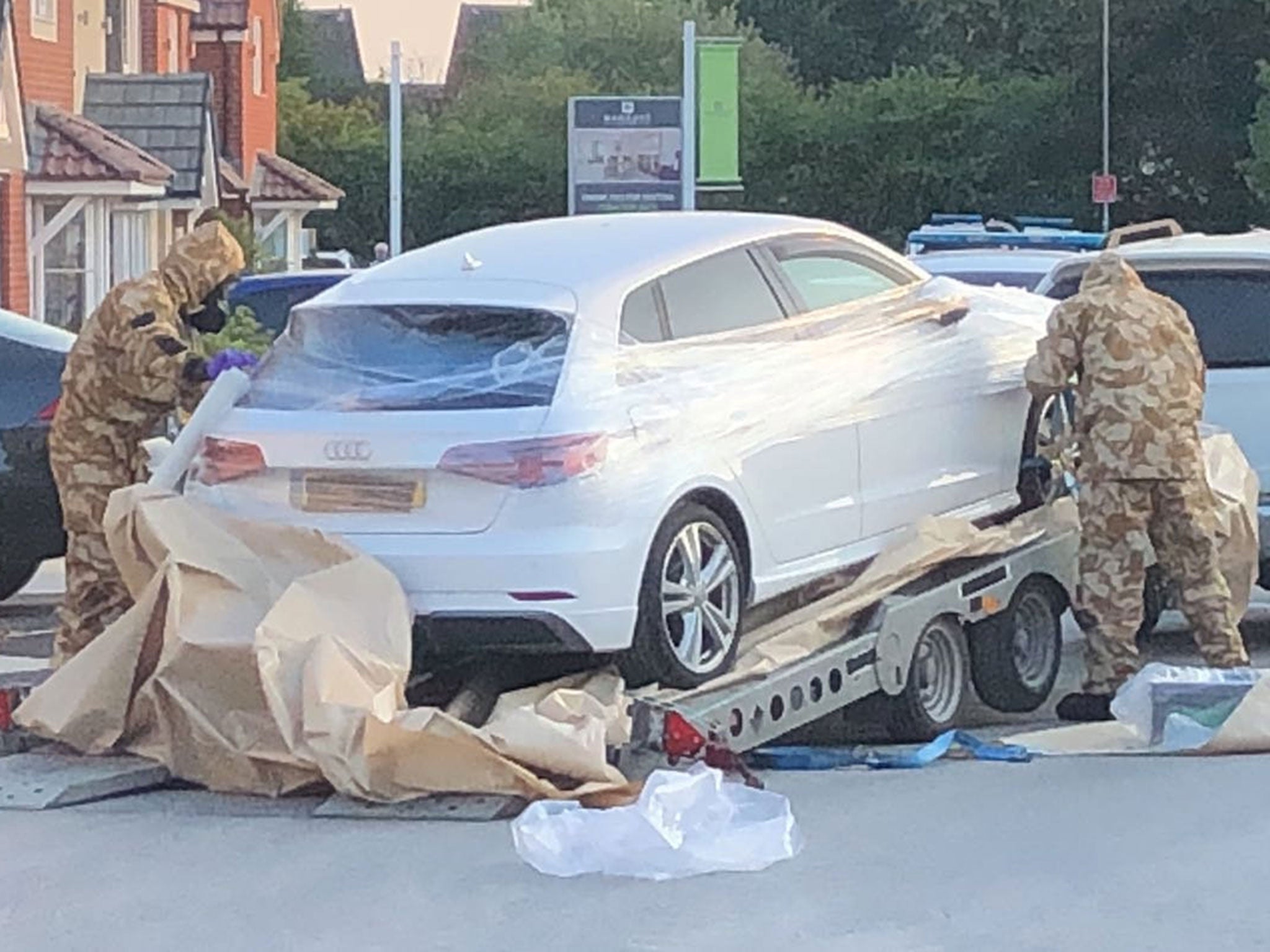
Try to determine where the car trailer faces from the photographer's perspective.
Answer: facing away from the viewer and to the right of the viewer

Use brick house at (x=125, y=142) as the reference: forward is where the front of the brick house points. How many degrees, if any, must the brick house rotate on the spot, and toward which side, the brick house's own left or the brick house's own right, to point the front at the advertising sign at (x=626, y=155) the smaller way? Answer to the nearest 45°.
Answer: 0° — it already faces it

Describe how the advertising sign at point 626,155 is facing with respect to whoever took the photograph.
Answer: facing the viewer

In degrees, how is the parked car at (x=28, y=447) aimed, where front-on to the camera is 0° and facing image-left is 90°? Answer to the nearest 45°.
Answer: approximately 90°

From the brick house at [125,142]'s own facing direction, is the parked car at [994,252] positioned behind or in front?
in front

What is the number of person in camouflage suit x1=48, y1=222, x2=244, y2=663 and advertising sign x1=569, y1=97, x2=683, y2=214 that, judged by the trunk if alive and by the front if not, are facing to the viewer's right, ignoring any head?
1

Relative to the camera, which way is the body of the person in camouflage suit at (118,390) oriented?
to the viewer's right

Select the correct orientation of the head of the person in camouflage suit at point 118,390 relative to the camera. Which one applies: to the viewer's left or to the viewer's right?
to the viewer's right

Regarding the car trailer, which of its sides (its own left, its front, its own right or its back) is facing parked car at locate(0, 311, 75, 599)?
left

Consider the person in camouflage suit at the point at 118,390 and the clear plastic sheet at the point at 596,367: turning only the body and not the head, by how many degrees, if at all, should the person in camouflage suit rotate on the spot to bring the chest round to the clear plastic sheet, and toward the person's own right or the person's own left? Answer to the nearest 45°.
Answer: approximately 45° to the person's own right
